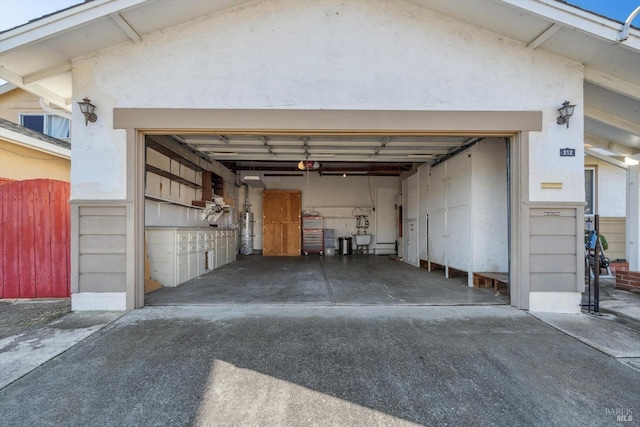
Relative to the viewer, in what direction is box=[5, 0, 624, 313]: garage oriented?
toward the camera

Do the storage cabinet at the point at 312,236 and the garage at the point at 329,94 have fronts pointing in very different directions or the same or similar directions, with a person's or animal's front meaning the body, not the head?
same or similar directions

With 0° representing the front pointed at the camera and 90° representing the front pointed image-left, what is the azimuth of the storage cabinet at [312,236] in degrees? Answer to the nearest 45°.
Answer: approximately 0°

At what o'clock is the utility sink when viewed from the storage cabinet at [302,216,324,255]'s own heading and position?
The utility sink is roughly at 9 o'clock from the storage cabinet.

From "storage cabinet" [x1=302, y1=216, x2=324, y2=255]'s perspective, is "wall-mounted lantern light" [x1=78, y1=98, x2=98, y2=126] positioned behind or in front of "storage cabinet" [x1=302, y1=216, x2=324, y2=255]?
in front

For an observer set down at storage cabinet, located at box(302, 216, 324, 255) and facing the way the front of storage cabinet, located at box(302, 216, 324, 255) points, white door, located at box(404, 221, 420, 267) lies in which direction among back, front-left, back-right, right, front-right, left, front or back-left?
front-left

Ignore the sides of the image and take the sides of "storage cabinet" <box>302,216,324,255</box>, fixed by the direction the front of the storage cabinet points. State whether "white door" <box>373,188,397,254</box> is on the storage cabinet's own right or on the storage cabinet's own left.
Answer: on the storage cabinet's own left

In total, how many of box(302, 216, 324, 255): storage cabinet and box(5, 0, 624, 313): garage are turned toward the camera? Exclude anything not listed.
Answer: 2
